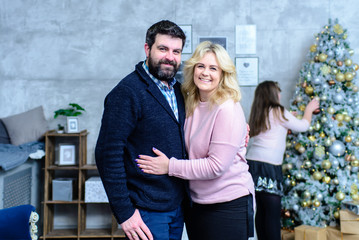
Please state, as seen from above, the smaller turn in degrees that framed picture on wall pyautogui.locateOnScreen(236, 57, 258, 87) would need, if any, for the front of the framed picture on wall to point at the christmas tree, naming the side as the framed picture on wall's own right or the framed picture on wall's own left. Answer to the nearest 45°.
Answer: approximately 45° to the framed picture on wall's own left

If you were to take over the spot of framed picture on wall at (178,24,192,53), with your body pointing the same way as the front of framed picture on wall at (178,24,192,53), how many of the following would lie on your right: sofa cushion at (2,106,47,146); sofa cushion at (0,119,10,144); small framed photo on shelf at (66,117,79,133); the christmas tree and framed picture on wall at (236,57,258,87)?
3

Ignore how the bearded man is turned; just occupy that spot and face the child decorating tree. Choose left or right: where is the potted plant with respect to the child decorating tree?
left

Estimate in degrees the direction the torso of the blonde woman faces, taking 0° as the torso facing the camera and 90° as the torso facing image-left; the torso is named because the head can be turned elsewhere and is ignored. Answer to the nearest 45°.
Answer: approximately 45°

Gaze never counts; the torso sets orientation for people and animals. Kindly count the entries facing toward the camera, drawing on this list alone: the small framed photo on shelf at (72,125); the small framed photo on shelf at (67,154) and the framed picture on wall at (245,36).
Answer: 3

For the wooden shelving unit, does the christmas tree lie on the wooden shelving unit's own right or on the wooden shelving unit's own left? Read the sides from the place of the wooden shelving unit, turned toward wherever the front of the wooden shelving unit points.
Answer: on the wooden shelving unit's own left

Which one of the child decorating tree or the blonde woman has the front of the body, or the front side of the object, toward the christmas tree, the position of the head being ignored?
the child decorating tree

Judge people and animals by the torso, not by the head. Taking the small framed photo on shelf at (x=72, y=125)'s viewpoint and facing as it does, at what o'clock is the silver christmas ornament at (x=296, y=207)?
The silver christmas ornament is roughly at 10 o'clock from the small framed photo on shelf.

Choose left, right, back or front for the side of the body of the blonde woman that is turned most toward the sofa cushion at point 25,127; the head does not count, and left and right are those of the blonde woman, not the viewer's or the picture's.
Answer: right

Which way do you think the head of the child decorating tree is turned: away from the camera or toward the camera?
away from the camera

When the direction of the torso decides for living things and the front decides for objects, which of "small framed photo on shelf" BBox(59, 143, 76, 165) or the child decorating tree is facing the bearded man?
the small framed photo on shelf

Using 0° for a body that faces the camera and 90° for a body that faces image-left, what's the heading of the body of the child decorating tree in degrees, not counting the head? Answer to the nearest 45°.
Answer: approximately 225°
